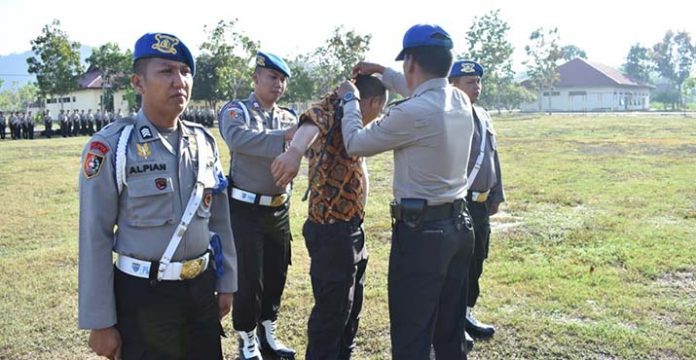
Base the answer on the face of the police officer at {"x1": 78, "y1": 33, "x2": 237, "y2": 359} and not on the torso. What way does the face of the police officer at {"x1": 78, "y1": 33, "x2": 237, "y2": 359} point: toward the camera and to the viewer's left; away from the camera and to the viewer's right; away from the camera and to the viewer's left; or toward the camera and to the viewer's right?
toward the camera and to the viewer's right

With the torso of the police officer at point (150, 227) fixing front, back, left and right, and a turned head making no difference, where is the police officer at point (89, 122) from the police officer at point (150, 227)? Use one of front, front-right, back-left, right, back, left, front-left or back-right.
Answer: back-left

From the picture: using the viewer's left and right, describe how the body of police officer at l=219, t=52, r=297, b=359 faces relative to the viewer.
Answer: facing the viewer and to the right of the viewer

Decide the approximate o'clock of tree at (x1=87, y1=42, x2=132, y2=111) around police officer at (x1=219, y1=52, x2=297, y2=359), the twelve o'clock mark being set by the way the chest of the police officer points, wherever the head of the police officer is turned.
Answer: The tree is roughly at 7 o'clock from the police officer.

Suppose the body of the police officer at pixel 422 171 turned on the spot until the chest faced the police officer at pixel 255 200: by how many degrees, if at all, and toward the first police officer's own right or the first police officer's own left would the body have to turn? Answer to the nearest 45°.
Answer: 0° — they already face them

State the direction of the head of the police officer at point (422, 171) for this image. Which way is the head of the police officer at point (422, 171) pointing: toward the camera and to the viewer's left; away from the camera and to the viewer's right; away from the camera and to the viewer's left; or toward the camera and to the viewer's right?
away from the camera and to the viewer's left

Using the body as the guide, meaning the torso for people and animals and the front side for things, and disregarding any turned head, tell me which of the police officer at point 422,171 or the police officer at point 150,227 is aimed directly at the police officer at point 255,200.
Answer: the police officer at point 422,171

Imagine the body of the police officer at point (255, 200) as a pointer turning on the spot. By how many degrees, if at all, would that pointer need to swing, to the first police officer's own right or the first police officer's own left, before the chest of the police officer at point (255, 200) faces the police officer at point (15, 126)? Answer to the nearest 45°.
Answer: approximately 135° to the first police officer's own left

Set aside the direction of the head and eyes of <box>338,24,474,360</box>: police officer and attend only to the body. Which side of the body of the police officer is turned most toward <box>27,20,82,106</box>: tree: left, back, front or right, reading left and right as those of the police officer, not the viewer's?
front

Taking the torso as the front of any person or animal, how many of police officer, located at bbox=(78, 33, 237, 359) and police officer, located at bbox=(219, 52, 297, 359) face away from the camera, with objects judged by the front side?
0

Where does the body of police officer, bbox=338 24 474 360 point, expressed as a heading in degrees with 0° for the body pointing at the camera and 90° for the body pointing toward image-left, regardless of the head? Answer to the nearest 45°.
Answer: approximately 135°

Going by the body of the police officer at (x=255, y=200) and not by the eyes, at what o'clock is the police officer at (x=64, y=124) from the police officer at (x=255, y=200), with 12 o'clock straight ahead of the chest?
the police officer at (x=64, y=124) is roughly at 7 o'clock from the police officer at (x=255, y=200).

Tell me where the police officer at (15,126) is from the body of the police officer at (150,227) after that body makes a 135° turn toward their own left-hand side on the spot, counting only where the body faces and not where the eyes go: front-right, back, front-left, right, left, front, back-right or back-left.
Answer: front

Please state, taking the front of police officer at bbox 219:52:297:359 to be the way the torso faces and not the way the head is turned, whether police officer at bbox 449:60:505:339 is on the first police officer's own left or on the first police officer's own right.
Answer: on the first police officer's own left
